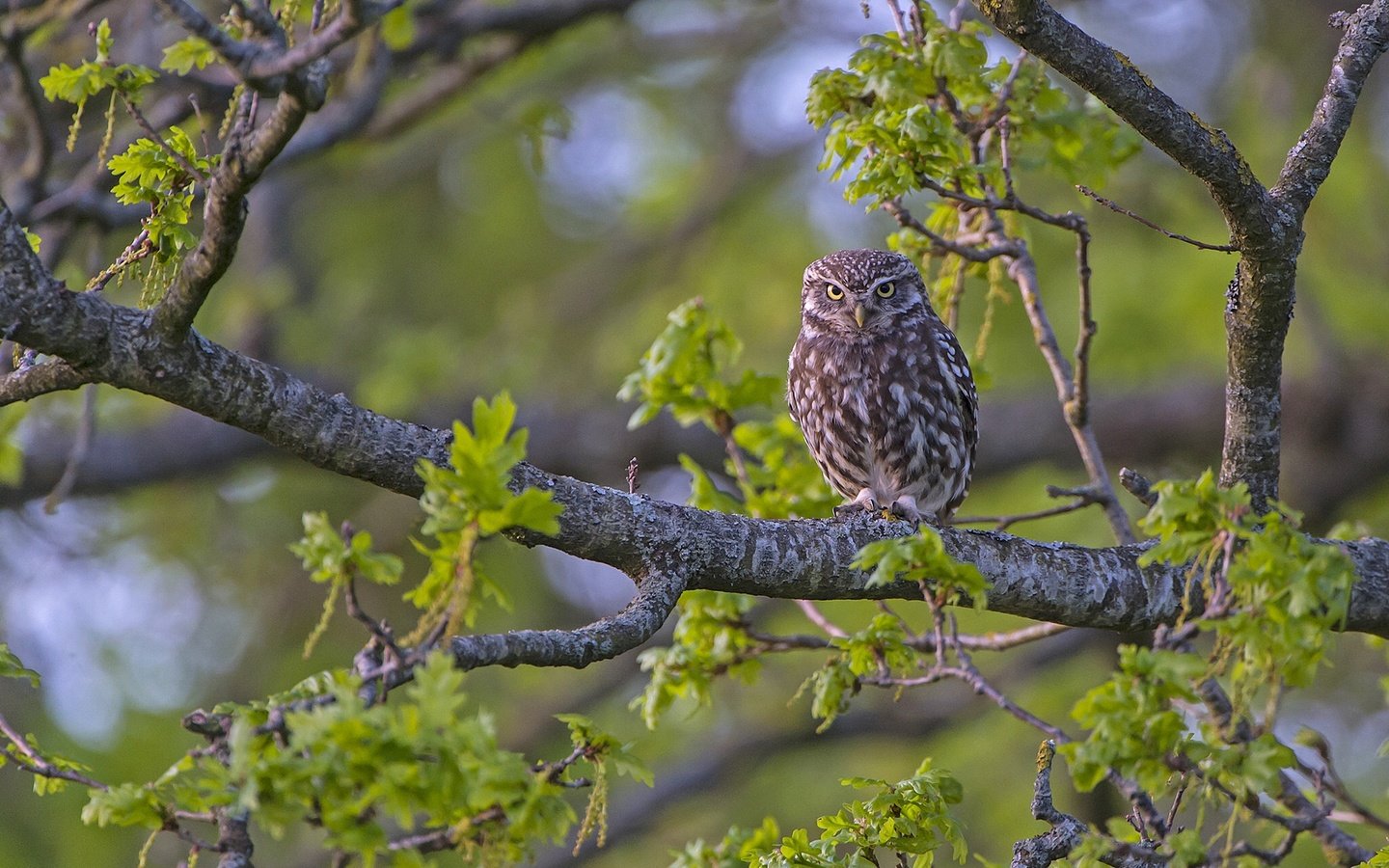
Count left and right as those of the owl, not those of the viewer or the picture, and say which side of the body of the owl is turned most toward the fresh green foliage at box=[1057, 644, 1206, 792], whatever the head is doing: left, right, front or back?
front

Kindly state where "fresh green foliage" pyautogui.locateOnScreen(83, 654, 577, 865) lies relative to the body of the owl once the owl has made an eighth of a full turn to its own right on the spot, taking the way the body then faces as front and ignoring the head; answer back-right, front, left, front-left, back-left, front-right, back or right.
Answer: front-right

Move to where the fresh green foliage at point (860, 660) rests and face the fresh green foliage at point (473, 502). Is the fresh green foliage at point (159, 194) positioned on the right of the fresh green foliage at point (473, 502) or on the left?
right

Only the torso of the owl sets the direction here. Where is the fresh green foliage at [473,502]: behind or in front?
in front

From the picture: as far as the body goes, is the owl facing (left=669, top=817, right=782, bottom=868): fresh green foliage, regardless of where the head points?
yes

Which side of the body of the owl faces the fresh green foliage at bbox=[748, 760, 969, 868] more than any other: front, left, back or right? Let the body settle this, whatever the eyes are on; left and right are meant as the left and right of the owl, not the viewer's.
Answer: front

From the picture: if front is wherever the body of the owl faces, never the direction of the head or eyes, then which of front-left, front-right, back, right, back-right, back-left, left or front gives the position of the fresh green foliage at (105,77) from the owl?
front-right

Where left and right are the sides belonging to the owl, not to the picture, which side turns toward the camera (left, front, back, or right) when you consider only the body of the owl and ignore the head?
front

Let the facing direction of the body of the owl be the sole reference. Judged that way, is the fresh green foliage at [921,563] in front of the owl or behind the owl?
in front

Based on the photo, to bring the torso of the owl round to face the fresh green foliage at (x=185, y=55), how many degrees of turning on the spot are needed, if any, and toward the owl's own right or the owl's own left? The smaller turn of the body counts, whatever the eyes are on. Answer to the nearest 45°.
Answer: approximately 45° to the owl's own right
